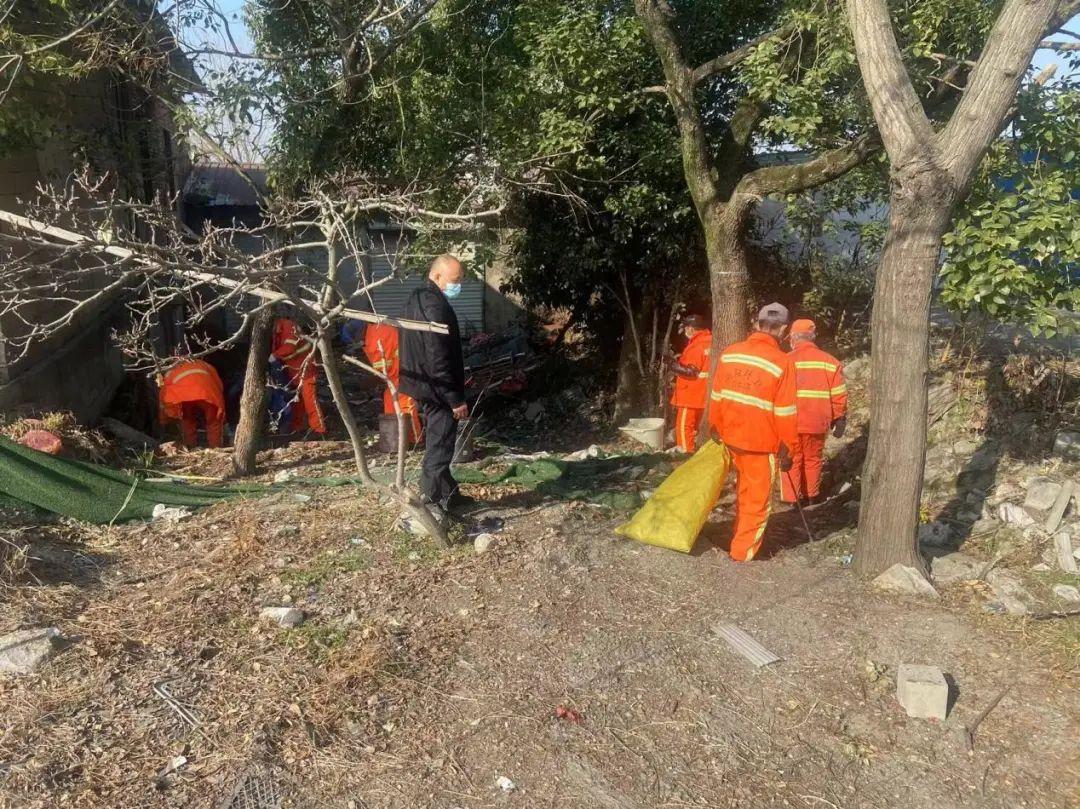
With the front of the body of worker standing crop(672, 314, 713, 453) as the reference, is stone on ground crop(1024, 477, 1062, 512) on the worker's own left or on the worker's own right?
on the worker's own left

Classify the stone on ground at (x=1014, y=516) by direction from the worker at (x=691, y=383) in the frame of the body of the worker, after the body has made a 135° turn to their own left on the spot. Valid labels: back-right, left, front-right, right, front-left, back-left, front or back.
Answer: front

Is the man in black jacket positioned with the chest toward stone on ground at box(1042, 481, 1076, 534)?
yes

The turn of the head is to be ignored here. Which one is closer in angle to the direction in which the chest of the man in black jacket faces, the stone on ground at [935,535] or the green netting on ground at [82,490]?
the stone on ground

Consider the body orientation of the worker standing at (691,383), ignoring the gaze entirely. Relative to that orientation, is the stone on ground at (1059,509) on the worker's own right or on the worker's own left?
on the worker's own left

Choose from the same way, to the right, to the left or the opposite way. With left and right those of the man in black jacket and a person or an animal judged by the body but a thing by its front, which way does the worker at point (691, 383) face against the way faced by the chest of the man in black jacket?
the opposite way

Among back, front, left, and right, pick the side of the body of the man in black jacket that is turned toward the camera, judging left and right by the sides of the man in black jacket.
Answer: right

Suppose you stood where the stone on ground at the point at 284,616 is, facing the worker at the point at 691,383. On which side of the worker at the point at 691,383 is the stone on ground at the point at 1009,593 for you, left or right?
right

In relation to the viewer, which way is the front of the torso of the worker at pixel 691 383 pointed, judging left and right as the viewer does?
facing to the left of the viewer

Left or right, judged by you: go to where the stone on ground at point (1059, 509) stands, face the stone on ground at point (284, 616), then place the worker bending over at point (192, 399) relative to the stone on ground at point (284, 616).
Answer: right

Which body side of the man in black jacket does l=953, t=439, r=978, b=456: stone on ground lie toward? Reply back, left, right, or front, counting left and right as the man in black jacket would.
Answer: front

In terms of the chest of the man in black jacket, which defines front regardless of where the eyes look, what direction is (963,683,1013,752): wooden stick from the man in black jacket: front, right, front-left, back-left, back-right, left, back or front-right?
front-right

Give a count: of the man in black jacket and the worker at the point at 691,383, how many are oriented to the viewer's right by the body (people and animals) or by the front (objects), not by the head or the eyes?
1

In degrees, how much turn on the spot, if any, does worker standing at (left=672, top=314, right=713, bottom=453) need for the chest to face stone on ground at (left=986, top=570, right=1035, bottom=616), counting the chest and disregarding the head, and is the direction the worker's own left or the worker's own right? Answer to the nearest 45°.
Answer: approximately 135° to the worker's own left

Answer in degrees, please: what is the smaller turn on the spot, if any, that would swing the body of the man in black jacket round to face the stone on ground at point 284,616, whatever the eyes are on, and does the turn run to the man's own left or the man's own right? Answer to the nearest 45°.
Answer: approximately 135° to the man's own right

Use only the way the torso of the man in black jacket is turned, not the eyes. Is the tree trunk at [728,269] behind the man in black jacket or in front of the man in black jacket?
in front

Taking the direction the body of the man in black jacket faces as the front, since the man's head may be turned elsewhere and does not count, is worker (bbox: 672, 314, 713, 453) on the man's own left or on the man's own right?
on the man's own left

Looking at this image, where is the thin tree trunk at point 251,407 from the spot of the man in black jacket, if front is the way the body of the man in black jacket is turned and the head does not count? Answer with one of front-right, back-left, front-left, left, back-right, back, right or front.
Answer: back-left
